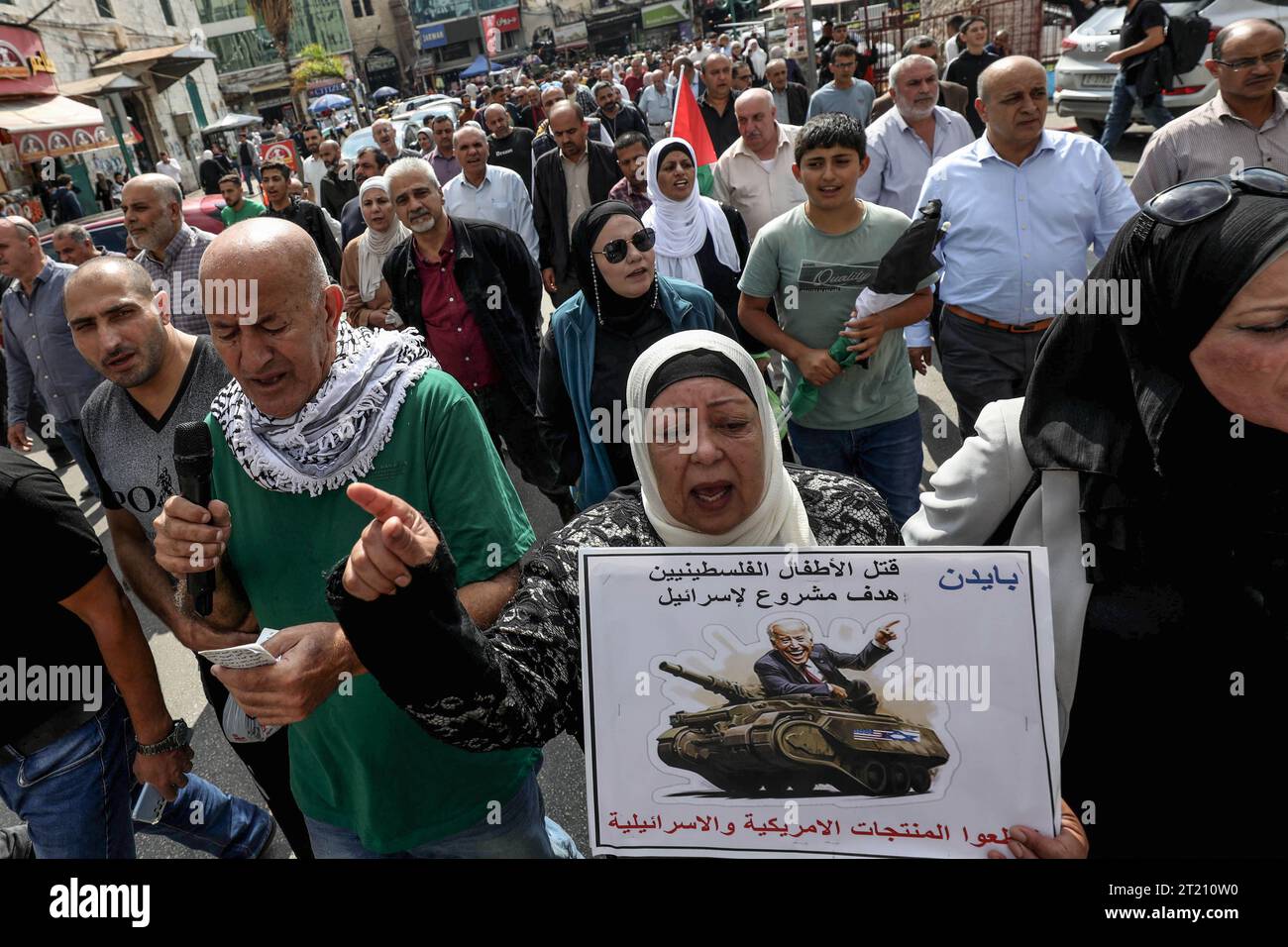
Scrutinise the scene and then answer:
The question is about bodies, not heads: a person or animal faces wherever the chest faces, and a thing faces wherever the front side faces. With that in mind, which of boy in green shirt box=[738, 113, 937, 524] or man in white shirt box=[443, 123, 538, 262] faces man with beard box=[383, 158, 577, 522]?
the man in white shirt

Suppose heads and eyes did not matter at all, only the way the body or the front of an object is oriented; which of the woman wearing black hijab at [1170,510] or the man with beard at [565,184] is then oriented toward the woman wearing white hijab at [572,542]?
the man with beard

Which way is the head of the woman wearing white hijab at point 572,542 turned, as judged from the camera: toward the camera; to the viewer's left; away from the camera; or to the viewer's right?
toward the camera

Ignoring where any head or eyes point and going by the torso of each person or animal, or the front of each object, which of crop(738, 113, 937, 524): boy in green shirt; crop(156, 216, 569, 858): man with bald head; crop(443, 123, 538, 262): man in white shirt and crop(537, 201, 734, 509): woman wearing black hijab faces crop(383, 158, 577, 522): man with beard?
the man in white shirt

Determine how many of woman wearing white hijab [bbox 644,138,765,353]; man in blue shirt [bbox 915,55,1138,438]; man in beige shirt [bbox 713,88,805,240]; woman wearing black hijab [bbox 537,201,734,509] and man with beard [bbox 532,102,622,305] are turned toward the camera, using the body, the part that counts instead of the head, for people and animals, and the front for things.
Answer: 5

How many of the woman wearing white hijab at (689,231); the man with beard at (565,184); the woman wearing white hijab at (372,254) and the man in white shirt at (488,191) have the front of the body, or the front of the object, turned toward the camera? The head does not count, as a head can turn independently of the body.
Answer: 4

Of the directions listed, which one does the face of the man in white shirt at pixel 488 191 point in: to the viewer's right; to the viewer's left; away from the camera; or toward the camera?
toward the camera

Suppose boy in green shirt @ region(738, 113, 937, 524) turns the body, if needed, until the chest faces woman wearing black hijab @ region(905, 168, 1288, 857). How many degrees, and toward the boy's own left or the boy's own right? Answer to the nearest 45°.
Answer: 0° — they already face them

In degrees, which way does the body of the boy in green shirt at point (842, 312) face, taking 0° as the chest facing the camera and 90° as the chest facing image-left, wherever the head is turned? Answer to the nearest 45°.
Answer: approximately 0°

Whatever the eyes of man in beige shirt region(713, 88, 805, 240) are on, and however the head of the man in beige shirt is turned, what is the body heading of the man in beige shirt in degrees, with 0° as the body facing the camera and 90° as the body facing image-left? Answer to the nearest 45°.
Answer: approximately 0°

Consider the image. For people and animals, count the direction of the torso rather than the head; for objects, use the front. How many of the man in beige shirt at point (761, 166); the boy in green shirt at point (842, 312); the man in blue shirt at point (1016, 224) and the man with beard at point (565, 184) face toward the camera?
4

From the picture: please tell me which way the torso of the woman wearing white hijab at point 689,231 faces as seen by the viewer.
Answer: toward the camera

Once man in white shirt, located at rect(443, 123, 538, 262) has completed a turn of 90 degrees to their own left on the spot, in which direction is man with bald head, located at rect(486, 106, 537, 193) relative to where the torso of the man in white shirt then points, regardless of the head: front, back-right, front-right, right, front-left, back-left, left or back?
left

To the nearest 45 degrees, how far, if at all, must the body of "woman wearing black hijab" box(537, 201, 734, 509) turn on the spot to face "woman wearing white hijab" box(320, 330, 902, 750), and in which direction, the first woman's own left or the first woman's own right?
0° — they already face them

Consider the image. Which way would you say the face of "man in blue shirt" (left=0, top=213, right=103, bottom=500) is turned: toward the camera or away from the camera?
toward the camera

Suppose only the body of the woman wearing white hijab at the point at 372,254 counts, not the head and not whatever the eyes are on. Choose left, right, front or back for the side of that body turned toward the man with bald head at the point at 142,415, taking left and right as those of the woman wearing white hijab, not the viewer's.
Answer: front

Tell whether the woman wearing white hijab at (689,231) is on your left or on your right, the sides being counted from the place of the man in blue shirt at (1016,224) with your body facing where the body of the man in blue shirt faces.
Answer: on your right

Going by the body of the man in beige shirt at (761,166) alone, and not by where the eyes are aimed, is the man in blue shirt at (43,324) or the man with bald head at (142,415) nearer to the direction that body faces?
the man with bald head

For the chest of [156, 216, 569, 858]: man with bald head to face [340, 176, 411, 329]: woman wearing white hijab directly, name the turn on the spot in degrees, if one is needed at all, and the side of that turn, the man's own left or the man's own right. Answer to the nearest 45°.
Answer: approximately 135° to the man's own right
